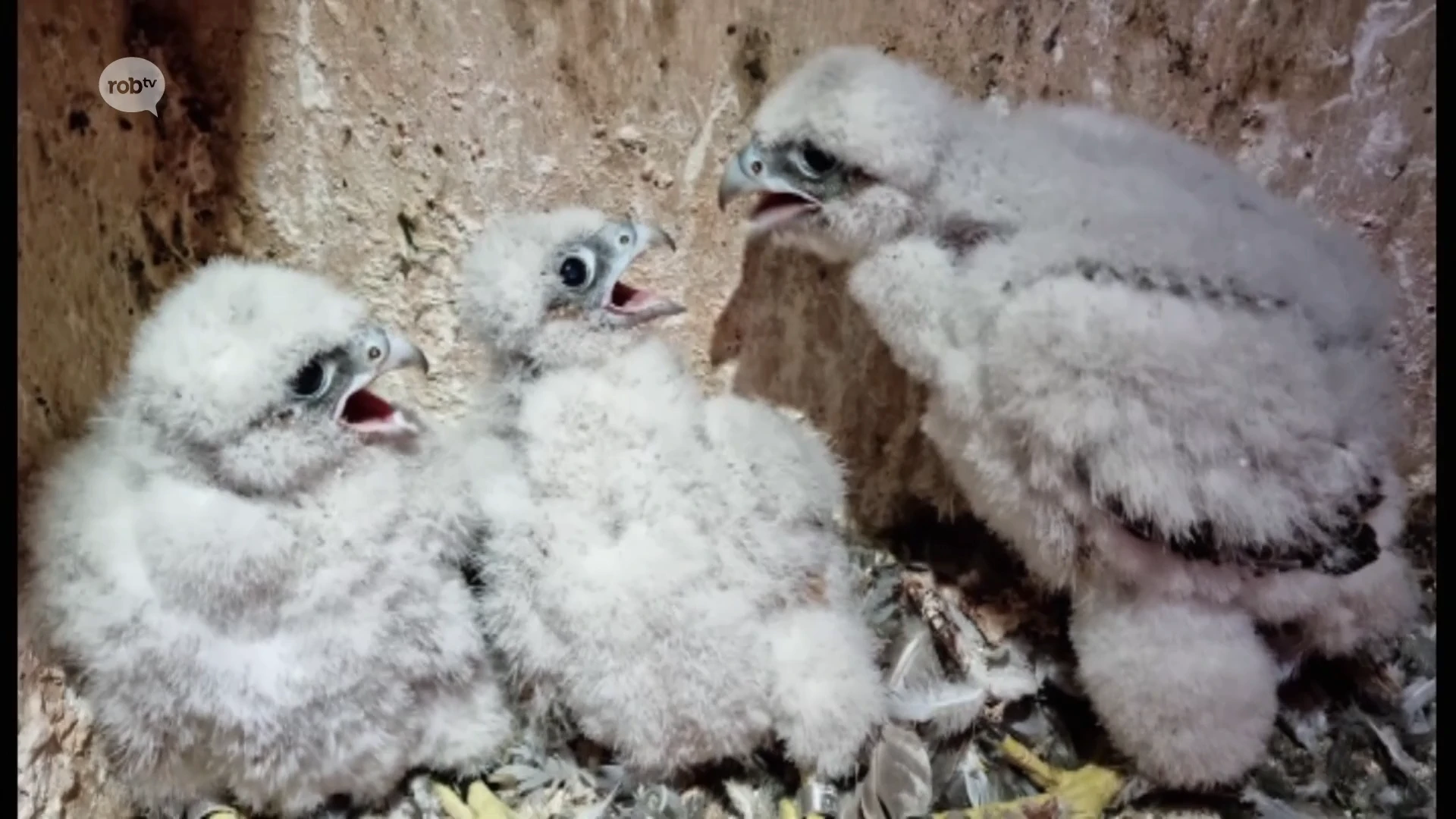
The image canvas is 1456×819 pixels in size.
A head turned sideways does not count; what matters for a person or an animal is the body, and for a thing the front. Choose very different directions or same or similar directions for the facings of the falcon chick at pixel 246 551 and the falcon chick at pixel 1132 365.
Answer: very different directions

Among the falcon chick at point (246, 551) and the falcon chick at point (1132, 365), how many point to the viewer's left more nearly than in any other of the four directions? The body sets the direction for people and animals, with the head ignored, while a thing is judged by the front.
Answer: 1

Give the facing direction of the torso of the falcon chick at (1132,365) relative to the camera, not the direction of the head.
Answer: to the viewer's left

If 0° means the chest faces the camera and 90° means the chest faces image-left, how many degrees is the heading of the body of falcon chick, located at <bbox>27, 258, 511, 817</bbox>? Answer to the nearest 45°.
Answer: approximately 315°
